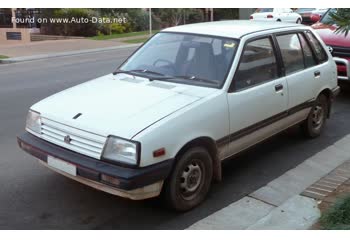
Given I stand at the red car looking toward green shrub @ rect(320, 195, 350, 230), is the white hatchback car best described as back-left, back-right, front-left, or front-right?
front-right

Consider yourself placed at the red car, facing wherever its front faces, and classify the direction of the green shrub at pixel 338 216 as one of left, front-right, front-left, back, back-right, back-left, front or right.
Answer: front-left

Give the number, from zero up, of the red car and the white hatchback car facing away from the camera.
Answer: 0

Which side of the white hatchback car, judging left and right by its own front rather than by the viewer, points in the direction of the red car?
back

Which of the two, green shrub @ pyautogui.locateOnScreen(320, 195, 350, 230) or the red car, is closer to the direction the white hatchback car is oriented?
the green shrub

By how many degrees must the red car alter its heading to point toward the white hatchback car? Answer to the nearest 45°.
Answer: approximately 45° to its left

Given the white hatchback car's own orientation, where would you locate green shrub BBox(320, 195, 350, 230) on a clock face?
The green shrub is roughly at 9 o'clock from the white hatchback car.

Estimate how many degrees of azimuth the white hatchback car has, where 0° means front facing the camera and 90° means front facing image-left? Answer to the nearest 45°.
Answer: approximately 45°

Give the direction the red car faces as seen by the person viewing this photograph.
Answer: facing the viewer and to the left of the viewer
